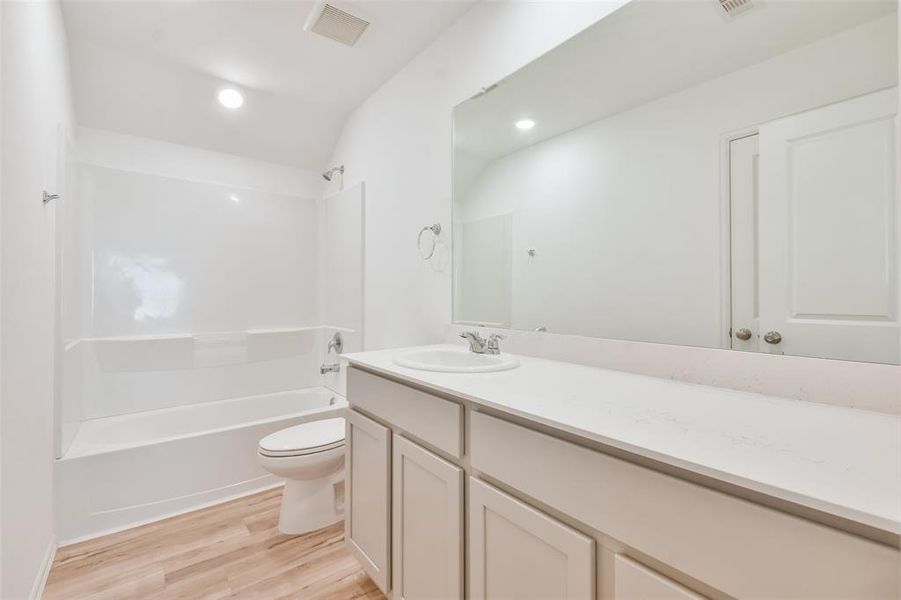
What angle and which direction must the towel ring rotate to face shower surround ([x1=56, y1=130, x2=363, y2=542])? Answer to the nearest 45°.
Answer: approximately 45° to its right

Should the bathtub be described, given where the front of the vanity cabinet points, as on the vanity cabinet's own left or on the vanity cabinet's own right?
on the vanity cabinet's own right

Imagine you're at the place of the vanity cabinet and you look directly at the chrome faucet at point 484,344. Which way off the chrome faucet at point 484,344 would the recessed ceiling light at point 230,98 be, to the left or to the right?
left

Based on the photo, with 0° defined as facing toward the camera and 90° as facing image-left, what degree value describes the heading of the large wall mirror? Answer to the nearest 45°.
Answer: approximately 45°

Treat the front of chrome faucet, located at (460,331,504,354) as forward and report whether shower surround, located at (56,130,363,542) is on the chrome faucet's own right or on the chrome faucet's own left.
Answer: on the chrome faucet's own right

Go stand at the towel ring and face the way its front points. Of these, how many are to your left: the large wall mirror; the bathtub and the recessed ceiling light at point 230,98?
1

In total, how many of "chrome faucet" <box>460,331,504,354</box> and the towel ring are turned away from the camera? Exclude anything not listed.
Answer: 0

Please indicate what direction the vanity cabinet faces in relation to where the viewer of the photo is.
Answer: facing the viewer and to the left of the viewer

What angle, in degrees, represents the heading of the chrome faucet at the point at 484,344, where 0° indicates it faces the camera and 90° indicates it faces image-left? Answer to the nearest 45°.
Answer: approximately 45°
